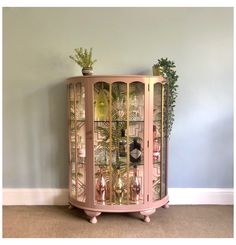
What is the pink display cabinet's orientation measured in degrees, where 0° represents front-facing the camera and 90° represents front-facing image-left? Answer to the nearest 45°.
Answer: approximately 0°
